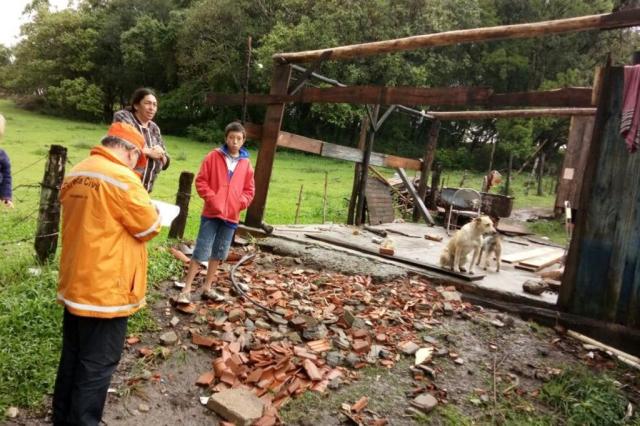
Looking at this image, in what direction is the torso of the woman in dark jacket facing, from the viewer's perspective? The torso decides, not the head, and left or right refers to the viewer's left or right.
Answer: facing the viewer and to the right of the viewer

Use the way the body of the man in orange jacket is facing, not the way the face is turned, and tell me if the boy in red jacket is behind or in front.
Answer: in front

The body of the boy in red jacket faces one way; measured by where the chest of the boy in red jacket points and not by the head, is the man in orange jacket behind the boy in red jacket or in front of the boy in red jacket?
in front

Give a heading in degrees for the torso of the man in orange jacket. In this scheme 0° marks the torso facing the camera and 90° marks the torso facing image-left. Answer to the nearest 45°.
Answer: approximately 225°

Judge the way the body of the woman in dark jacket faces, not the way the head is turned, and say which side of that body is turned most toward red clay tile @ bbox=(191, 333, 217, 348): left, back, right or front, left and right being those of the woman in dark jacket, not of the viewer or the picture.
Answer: front

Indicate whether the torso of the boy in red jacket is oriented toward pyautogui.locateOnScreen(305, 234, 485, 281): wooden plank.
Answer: no

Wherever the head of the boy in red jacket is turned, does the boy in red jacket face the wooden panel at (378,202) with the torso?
no

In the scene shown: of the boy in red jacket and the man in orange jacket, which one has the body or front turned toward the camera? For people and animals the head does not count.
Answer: the boy in red jacket

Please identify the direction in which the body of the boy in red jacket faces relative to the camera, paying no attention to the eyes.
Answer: toward the camera

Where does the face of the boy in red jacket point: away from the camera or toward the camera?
toward the camera

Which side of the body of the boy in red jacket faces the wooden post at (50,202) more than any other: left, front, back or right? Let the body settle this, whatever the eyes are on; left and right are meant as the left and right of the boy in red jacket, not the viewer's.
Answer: right

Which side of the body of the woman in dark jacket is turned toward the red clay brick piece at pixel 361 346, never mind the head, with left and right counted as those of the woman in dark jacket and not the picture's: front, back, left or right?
front
